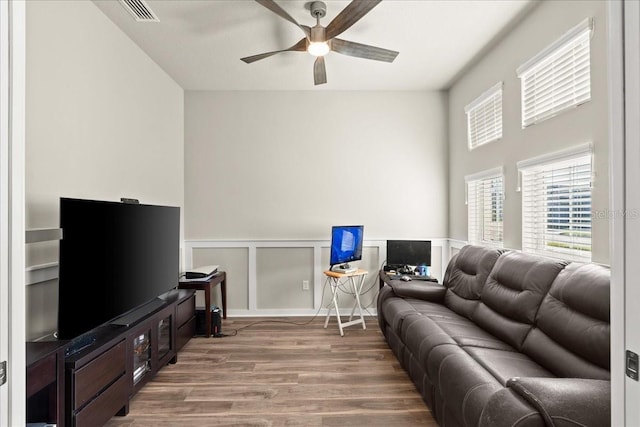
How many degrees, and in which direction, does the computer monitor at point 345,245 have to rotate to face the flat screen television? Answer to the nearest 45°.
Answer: approximately 90° to its right

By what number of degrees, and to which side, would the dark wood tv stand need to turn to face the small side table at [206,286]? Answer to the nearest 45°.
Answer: approximately 90° to its left

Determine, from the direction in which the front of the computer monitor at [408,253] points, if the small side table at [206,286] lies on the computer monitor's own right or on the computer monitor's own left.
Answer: on the computer monitor's own right

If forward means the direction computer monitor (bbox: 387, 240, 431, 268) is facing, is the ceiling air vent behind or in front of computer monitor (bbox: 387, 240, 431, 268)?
in front

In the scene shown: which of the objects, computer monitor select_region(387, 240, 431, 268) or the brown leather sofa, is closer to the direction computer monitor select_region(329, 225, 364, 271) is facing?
the brown leather sofa

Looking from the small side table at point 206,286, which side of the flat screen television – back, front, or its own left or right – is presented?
left

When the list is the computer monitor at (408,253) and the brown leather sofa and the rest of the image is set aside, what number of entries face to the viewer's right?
0

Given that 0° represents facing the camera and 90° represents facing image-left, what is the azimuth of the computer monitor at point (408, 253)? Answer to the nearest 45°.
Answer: approximately 0°

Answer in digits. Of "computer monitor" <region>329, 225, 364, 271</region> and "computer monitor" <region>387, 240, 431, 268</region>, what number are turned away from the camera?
0

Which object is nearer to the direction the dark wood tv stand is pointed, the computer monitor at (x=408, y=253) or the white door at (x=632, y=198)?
the white door
